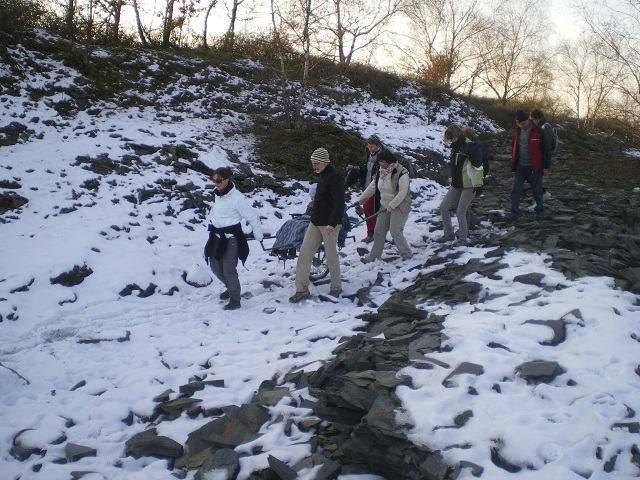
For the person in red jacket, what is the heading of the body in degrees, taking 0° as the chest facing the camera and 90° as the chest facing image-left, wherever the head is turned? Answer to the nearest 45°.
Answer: approximately 45°

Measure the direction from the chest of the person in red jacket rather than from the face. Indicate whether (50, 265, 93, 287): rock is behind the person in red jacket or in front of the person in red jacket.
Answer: in front

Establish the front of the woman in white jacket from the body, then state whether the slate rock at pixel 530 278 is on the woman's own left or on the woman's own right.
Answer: on the woman's own left

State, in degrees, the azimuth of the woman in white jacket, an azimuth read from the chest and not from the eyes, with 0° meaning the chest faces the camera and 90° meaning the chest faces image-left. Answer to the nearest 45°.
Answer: approximately 45°

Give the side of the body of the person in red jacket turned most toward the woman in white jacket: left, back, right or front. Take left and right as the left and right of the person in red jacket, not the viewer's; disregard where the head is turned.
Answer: front

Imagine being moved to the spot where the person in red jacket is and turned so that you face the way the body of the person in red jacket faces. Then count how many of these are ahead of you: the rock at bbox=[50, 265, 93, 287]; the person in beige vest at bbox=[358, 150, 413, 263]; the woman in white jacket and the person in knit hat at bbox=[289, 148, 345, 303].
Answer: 4

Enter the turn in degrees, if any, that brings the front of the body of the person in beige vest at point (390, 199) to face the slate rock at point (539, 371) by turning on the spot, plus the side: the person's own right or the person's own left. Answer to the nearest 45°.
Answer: approximately 45° to the person's own left

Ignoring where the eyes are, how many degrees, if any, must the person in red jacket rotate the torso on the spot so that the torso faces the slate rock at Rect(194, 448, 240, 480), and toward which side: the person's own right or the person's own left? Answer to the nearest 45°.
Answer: approximately 45° to the person's own left

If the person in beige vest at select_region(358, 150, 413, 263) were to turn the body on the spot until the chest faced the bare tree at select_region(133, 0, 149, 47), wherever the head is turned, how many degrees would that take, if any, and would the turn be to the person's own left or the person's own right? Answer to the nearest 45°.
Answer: approximately 90° to the person's own right

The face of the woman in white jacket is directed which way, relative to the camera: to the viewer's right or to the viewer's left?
to the viewer's left

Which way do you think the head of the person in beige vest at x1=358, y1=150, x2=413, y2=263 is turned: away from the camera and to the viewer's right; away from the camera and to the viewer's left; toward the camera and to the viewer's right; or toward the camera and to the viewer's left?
toward the camera and to the viewer's left

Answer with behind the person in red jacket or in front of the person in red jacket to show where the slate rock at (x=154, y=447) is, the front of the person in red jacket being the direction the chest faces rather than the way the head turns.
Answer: in front
